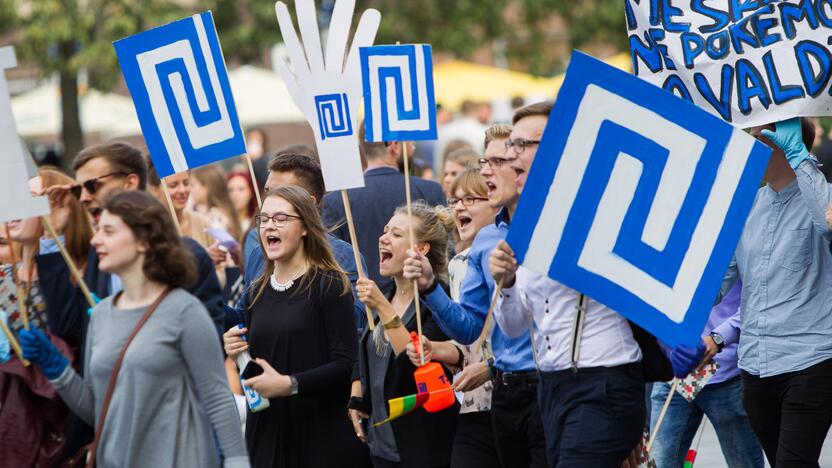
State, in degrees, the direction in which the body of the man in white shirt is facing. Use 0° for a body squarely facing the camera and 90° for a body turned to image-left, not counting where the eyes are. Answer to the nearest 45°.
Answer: approximately 45°

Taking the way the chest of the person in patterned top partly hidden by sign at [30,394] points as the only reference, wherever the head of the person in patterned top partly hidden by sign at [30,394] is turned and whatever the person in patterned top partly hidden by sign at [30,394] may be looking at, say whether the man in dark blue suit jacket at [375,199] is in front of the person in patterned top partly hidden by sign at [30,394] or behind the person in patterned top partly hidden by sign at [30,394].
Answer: behind

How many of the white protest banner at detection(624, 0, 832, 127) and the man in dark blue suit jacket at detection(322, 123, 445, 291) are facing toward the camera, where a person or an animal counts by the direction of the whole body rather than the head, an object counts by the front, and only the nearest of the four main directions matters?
1

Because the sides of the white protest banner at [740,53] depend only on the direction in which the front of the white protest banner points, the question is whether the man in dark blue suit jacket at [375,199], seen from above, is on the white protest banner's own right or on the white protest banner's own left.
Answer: on the white protest banner's own right
